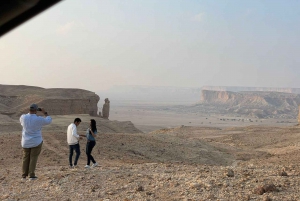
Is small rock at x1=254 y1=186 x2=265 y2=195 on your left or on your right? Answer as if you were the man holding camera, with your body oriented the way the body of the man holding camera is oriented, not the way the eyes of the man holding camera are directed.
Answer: on your right

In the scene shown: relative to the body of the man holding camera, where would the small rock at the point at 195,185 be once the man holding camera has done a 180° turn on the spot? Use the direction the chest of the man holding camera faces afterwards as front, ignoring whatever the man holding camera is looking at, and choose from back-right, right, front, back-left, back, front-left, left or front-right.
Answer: left

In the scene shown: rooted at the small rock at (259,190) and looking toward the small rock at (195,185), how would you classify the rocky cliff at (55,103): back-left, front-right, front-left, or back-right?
front-right

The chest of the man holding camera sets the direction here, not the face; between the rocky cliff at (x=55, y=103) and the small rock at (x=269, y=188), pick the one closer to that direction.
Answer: the rocky cliff

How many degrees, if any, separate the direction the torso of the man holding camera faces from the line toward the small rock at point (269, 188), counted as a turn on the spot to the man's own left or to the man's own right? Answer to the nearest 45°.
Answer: approximately 90° to the man's own right

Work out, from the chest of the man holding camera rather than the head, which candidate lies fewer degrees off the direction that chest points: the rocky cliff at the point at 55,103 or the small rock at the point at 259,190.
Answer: the rocky cliff

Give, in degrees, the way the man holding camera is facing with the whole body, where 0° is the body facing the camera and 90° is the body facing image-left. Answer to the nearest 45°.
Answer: approximately 225°

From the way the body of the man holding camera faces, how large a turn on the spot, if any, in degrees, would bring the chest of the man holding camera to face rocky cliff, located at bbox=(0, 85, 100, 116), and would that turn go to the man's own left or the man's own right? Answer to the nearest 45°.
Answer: approximately 45° to the man's own left
